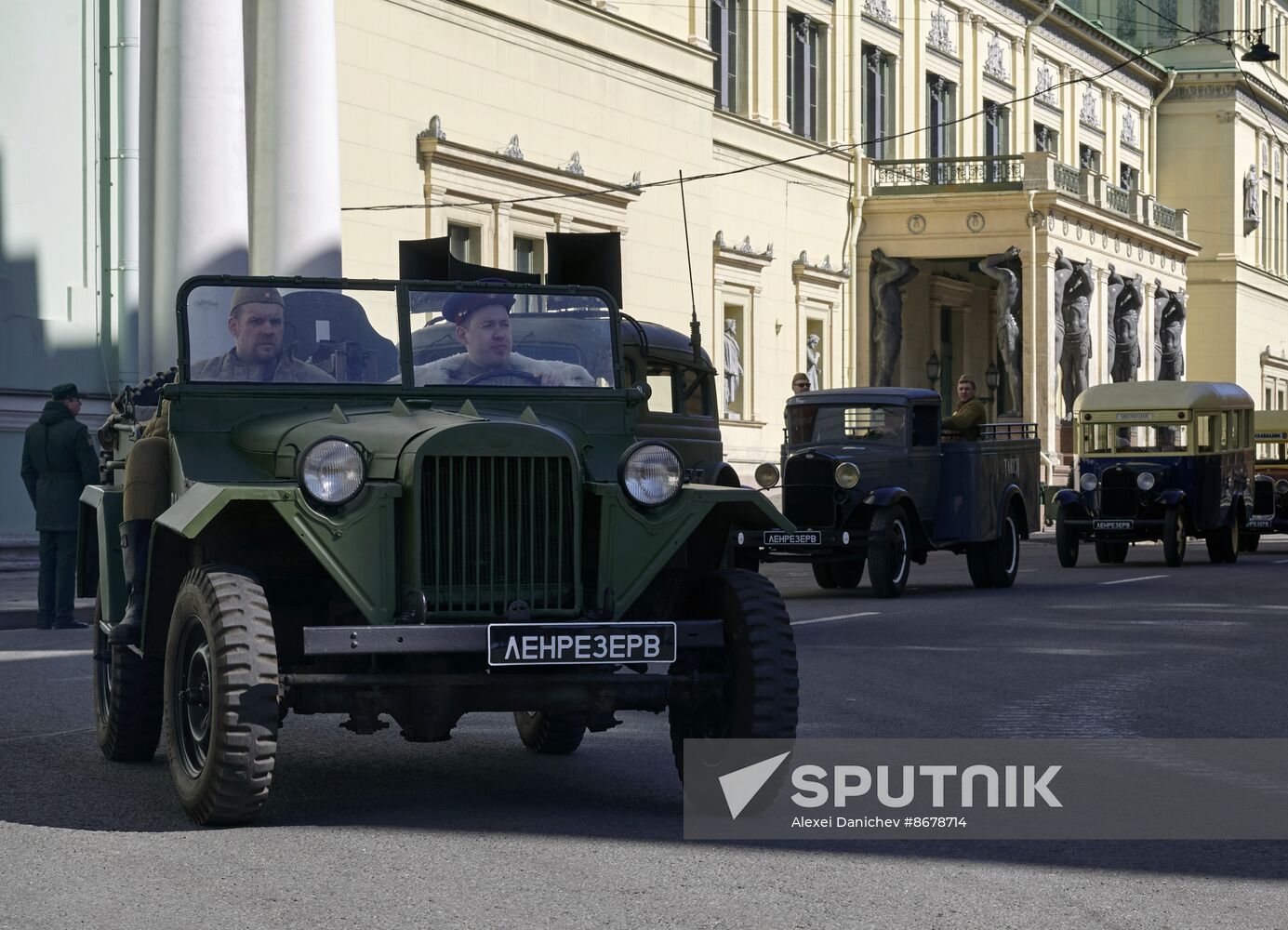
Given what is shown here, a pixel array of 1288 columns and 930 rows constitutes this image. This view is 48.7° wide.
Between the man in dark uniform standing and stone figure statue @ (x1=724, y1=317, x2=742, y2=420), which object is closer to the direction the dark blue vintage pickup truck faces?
the man in dark uniform standing

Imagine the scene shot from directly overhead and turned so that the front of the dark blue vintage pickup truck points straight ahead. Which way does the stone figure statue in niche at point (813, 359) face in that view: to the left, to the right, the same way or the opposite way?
to the left

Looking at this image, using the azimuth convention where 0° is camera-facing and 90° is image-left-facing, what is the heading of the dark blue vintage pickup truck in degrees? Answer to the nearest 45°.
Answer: approximately 45°

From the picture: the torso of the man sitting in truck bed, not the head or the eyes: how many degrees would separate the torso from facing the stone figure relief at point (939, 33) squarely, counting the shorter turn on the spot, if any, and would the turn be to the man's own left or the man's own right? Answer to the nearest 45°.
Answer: approximately 135° to the man's own right

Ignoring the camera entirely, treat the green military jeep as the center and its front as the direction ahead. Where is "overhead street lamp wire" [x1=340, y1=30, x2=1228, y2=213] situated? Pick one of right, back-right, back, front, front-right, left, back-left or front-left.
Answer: back

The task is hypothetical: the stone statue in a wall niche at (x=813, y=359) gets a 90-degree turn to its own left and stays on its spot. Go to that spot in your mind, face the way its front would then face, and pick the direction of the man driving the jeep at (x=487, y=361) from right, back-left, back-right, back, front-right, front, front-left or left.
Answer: back-right

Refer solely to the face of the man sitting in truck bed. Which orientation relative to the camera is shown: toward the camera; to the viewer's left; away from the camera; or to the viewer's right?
toward the camera

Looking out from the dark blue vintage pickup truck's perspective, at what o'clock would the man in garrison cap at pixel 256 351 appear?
The man in garrison cap is roughly at 11 o'clock from the dark blue vintage pickup truck.

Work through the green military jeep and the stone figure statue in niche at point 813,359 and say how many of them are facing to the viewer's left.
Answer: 0

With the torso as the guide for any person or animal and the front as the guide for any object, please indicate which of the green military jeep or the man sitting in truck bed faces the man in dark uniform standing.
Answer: the man sitting in truck bed

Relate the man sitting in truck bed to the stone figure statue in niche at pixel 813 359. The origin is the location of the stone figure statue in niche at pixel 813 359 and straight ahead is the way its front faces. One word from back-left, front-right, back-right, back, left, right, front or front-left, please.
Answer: front-right

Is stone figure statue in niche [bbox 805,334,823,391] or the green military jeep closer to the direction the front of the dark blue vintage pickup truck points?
the green military jeep

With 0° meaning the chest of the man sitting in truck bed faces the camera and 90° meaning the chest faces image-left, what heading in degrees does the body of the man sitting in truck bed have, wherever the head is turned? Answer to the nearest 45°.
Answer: approximately 45°

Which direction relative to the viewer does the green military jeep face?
toward the camera

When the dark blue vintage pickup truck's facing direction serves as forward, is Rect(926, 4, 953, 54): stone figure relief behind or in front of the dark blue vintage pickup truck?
behind

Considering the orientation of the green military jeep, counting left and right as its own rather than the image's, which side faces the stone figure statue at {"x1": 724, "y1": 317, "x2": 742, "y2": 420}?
back

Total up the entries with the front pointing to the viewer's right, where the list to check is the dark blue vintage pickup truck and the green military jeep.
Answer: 0
